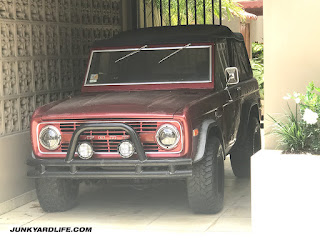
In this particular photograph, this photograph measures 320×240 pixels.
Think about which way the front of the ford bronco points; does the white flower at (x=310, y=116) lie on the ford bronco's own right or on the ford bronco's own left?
on the ford bronco's own left

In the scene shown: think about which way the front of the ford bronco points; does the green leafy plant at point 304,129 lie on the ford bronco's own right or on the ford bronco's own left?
on the ford bronco's own left

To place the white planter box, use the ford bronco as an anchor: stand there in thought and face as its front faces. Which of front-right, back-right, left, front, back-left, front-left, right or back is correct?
left

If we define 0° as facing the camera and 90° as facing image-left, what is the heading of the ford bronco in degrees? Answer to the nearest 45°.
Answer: approximately 45°

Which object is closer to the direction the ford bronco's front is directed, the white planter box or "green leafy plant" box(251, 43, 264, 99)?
the white planter box
